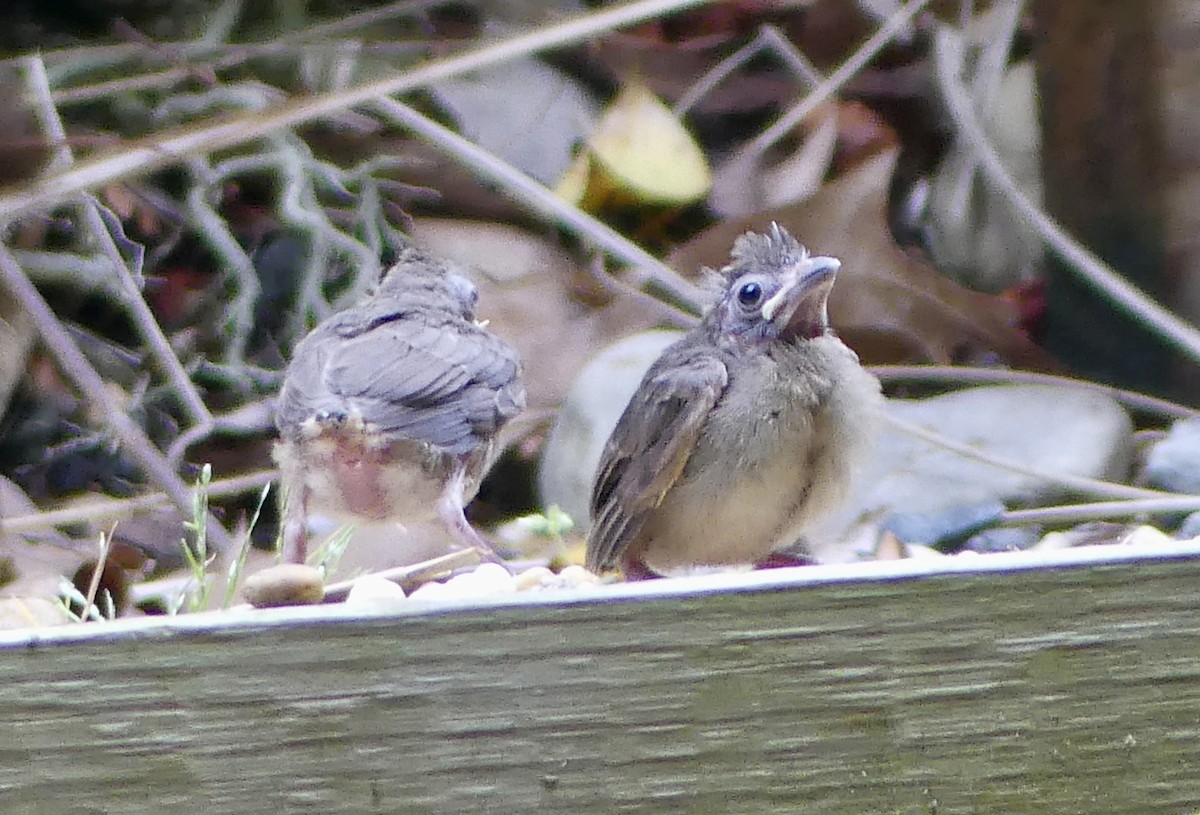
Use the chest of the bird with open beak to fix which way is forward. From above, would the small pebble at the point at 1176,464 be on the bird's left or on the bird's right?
on the bird's left

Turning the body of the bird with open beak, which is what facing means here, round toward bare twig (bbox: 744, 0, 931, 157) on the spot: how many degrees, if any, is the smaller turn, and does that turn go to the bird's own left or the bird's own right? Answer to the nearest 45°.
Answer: approximately 135° to the bird's own left

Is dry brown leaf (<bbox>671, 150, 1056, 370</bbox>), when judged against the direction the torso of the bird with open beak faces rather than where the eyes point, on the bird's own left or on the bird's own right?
on the bird's own left

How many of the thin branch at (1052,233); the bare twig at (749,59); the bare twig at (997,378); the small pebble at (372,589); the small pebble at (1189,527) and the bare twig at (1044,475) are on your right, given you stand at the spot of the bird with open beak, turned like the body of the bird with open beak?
1

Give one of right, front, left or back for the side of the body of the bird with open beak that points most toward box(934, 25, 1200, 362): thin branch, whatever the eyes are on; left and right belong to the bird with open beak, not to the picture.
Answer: left

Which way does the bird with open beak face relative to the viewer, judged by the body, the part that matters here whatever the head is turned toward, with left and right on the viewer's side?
facing the viewer and to the right of the viewer

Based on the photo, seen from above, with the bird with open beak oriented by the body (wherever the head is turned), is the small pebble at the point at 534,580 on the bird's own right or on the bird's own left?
on the bird's own right

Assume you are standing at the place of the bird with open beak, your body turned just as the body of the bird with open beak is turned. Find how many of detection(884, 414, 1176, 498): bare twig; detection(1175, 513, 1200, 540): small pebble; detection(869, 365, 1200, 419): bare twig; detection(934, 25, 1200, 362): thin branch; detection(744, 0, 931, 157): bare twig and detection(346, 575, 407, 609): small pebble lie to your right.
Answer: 1

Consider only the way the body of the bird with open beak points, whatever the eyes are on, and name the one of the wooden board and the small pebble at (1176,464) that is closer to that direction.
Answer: the wooden board

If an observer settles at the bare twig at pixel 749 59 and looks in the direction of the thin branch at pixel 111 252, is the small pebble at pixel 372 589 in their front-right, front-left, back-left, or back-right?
front-left

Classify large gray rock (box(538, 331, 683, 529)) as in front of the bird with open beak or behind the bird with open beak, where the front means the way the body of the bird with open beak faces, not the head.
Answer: behind

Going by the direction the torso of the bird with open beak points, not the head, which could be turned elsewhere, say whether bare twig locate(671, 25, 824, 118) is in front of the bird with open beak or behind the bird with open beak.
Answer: behind
